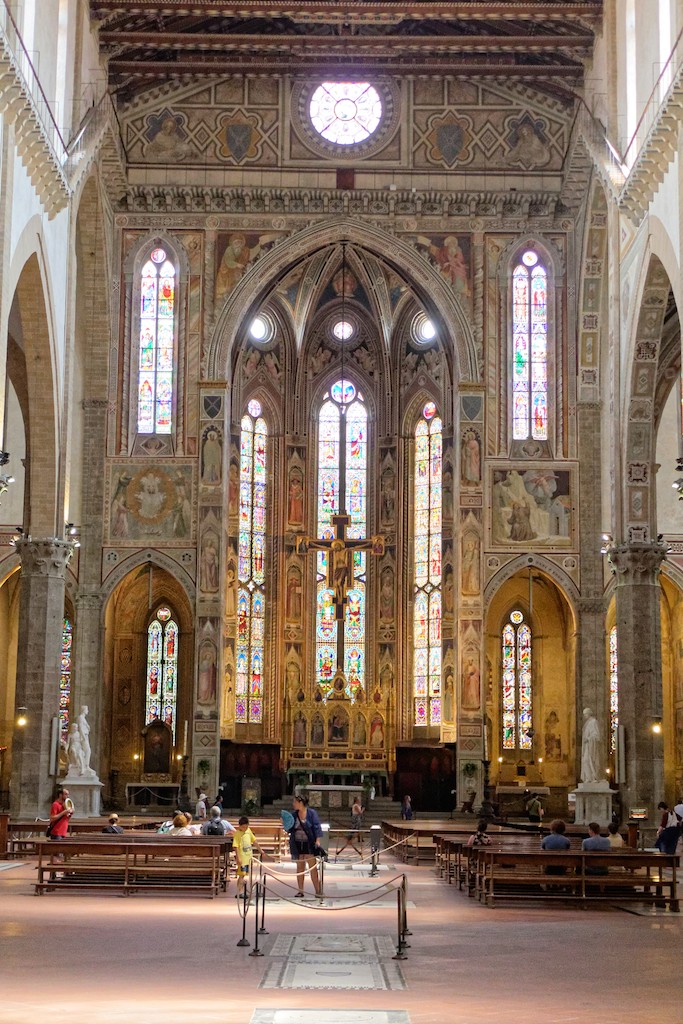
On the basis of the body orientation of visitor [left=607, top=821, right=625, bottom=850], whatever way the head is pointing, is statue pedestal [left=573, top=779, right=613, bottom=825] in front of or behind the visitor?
in front

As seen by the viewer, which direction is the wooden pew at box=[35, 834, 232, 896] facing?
away from the camera

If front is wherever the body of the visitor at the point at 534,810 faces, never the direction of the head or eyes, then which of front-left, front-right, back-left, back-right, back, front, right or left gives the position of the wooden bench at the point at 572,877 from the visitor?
back

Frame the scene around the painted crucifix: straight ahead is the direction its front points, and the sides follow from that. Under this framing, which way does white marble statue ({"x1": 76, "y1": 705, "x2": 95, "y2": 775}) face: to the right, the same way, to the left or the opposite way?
to the left

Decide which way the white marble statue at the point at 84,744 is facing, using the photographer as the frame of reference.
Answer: facing to the right of the viewer

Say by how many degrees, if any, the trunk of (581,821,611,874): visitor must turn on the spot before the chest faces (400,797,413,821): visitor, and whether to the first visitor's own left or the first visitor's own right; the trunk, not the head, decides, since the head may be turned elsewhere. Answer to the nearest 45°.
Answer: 0° — they already face them

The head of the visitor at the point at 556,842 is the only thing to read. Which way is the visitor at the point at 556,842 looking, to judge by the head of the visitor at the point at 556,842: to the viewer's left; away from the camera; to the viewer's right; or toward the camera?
away from the camera

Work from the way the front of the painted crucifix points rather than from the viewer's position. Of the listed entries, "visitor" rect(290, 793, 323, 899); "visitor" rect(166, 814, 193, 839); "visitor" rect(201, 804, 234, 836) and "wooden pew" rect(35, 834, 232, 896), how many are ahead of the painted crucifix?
4

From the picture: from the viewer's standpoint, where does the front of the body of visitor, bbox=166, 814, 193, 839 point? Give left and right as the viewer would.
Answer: facing away from the viewer

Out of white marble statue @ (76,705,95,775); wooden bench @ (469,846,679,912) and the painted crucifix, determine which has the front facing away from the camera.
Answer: the wooden bench

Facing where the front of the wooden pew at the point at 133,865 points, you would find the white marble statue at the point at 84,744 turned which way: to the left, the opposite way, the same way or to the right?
to the right

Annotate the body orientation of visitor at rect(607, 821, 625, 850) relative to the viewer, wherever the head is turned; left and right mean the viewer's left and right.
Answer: facing away from the viewer

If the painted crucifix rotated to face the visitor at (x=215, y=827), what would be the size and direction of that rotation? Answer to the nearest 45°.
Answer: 0° — it already faces them

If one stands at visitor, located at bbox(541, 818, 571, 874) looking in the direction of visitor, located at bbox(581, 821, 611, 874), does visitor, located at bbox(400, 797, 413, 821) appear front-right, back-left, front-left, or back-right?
back-left
